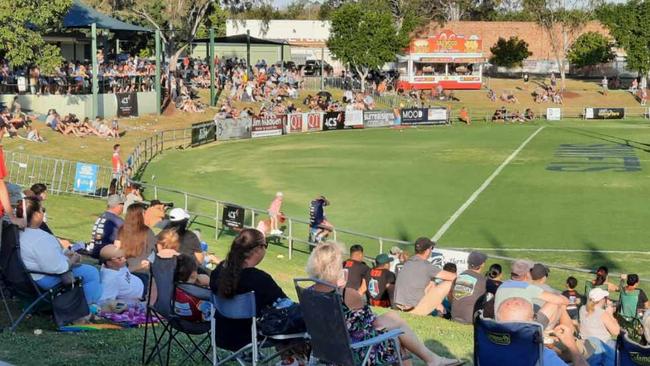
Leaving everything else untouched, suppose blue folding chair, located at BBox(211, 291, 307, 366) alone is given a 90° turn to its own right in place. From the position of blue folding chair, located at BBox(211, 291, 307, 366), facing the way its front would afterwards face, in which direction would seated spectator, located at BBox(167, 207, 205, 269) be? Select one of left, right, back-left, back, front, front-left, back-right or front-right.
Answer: back-left

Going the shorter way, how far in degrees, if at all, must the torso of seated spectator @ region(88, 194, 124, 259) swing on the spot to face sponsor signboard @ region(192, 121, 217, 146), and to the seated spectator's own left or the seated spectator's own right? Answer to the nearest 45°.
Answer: approximately 45° to the seated spectator's own left

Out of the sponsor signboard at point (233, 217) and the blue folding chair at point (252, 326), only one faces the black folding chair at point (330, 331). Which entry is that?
the sponsor signboard

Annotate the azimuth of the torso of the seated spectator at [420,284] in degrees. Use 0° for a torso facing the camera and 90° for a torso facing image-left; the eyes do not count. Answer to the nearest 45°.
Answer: approximately 225°

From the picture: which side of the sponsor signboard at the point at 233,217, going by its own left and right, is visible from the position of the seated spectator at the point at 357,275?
front

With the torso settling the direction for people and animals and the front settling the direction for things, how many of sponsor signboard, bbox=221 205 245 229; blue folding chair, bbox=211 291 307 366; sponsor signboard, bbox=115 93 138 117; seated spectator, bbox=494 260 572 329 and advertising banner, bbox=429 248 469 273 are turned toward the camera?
3

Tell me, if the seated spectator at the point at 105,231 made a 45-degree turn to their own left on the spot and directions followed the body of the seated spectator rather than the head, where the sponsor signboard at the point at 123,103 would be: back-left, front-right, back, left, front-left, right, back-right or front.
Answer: front

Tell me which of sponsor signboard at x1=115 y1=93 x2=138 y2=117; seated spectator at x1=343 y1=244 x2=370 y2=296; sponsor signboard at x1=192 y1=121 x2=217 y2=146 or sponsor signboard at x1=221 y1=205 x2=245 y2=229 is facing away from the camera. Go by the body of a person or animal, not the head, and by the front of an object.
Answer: the seated spectator

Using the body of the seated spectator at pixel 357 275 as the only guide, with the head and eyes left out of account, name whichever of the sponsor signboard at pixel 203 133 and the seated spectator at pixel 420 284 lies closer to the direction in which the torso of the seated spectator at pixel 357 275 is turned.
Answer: the sponsor signboard

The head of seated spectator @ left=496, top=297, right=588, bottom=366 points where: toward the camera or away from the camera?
away from the camera

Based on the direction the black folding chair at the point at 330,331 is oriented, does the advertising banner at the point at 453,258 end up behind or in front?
in front

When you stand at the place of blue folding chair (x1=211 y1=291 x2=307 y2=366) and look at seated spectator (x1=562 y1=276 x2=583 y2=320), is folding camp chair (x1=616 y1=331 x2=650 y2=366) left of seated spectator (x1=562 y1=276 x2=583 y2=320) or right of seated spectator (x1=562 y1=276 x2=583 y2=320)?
right

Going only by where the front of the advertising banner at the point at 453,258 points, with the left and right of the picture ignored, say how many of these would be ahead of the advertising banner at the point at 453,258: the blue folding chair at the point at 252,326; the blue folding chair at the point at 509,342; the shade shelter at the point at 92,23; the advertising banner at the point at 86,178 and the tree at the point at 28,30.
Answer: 2

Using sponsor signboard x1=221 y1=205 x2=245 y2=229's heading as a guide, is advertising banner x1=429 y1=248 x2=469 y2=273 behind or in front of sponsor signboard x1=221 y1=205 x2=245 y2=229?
in front

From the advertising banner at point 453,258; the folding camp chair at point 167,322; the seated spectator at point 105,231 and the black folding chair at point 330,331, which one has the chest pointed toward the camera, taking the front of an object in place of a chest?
the advertising banner
